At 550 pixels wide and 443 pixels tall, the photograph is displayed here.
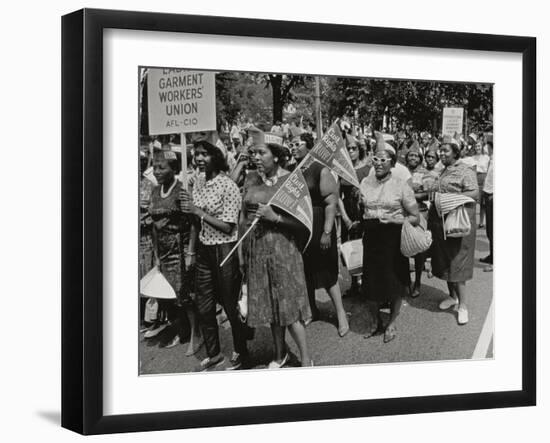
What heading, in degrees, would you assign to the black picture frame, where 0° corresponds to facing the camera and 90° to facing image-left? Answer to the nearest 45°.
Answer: approximately 315°
